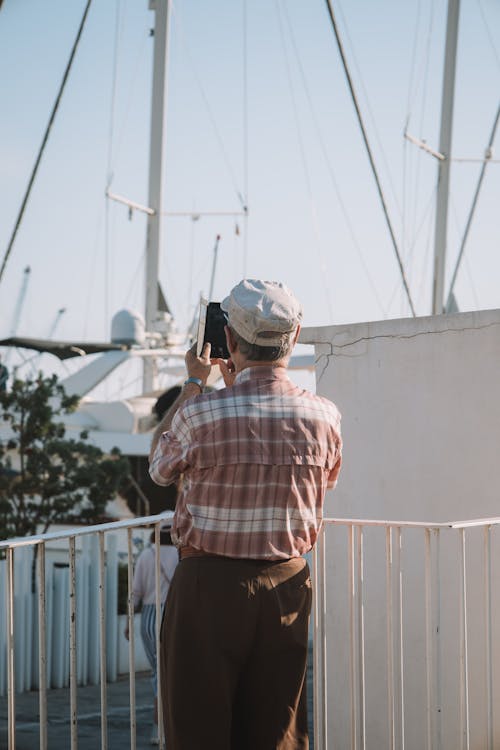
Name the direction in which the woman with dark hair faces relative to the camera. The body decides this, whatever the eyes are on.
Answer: away from the camera

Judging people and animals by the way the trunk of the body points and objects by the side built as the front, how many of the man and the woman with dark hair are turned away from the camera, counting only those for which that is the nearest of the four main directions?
2

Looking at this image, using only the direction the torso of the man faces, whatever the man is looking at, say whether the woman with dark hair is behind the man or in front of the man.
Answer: in front

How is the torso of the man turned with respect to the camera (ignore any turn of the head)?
away from the camera

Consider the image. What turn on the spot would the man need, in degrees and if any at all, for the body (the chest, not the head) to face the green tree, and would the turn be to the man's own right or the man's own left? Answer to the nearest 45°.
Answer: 0° — they already face it

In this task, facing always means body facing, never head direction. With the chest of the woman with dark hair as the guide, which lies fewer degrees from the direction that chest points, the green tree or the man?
the green tree

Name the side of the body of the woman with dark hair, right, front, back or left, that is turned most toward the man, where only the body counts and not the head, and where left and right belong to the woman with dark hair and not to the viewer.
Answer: back

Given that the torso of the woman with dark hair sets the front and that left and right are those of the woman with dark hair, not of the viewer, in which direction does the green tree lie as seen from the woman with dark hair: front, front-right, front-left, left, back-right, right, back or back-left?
front
